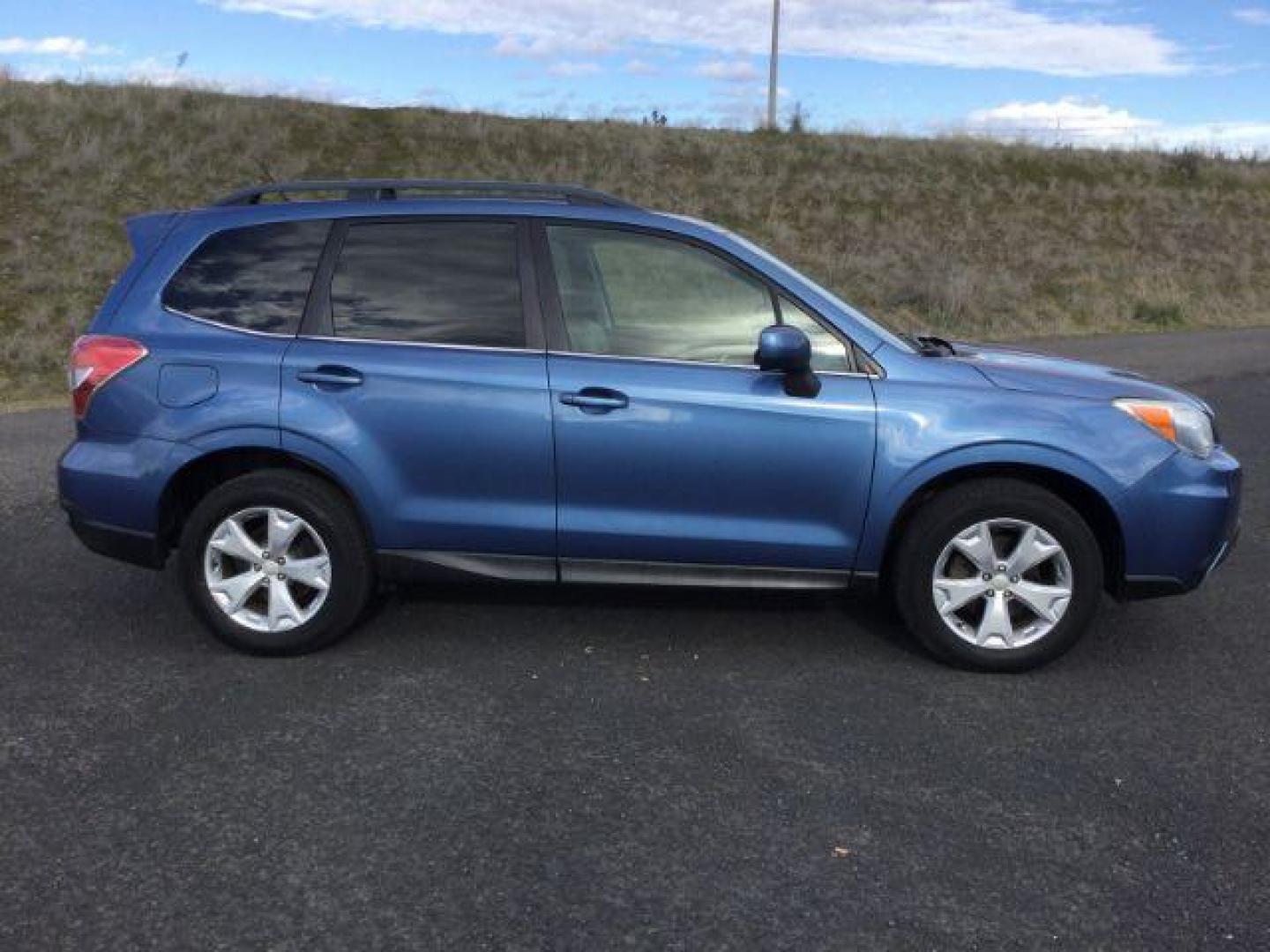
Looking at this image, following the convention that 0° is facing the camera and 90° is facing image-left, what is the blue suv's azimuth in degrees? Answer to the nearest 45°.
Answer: approximately 270°
